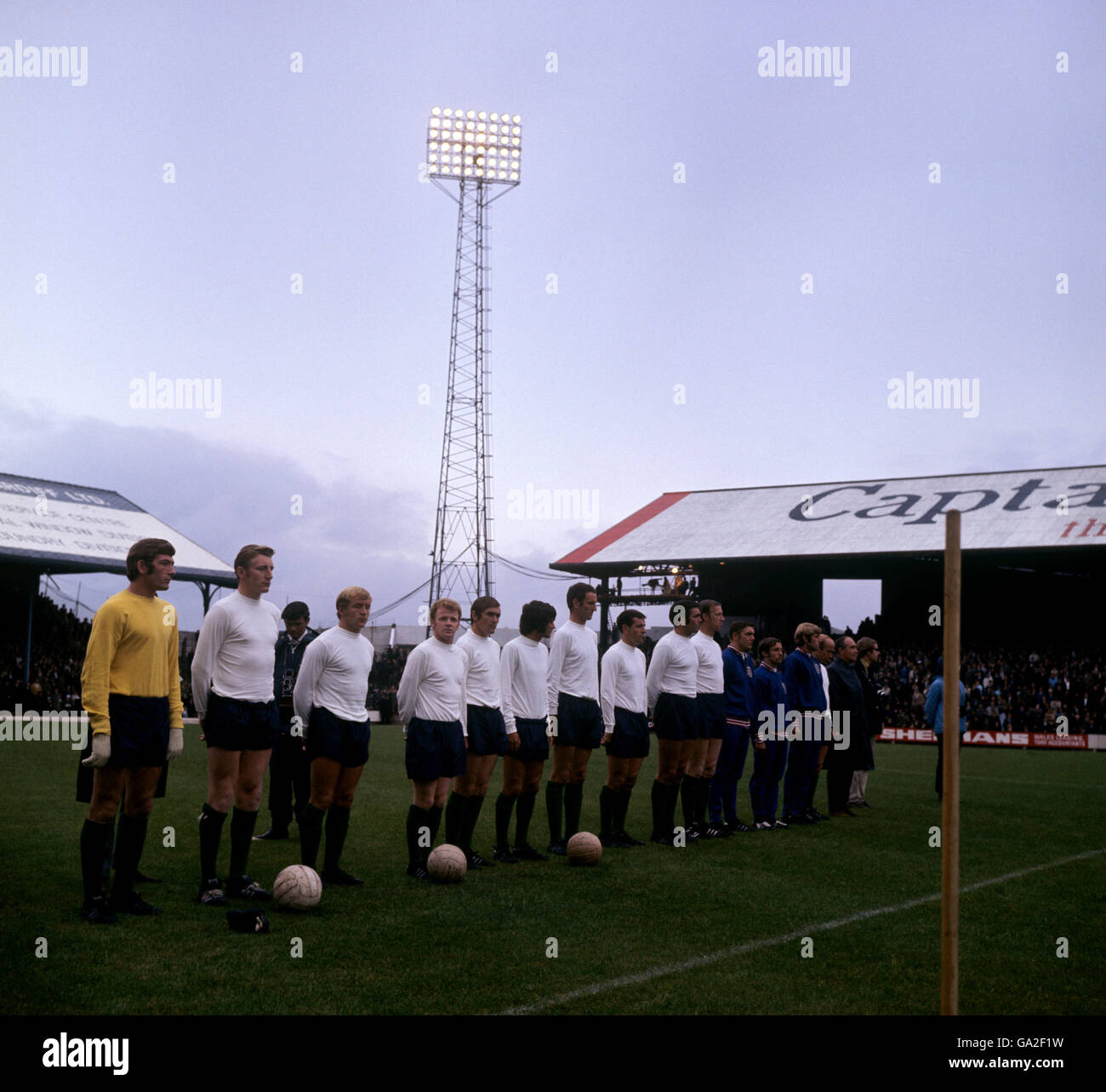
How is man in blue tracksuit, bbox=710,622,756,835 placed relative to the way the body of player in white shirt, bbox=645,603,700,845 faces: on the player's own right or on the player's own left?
on the player's own left

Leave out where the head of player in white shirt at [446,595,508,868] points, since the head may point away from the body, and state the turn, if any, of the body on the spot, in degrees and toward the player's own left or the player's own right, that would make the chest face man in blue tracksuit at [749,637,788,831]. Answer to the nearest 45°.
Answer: approximately 90° to the player's own left

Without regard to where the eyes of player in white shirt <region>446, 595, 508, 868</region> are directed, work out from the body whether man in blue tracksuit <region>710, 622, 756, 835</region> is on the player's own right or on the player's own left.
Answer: on the player's own left

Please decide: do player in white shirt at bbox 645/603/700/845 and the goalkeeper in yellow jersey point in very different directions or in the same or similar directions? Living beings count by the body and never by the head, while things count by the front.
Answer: same or similar directions

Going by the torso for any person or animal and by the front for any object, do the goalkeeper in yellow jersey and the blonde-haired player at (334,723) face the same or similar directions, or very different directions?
same or similar directions

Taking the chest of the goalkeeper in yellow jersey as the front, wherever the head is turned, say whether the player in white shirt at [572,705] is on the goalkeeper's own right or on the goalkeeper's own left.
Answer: on the goalkeeper's own left

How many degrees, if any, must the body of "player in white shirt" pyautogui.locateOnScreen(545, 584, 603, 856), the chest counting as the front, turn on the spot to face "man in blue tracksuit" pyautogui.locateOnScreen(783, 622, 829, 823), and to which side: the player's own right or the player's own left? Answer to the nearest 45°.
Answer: approximately 90° to the player's own left

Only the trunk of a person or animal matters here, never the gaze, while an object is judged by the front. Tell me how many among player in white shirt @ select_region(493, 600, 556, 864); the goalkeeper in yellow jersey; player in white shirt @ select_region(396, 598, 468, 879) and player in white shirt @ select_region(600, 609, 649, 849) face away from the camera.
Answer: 0

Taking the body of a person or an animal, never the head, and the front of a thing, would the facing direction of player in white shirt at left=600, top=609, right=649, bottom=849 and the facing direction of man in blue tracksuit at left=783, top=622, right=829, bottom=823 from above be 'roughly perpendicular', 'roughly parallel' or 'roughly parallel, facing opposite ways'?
roughly parallel

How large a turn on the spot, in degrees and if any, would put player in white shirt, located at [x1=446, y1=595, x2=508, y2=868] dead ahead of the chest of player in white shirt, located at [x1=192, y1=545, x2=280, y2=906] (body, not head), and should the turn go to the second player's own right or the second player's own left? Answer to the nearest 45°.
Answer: approximately 90° to the second player's own left

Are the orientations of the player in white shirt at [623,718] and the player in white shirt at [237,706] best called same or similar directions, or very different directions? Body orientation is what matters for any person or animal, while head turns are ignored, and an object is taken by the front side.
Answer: same or similar directions

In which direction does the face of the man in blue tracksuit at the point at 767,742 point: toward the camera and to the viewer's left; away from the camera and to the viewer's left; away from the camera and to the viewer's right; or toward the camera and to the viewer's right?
toward the camera and to the viewer's right

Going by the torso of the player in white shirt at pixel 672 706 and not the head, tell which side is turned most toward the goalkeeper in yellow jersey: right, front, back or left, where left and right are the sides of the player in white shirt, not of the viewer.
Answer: right

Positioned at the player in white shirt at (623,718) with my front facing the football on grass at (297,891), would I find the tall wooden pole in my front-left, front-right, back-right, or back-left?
front-left

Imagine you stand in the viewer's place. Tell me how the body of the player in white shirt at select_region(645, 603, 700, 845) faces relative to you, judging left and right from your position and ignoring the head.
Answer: facing the viewer and to the right of the viewer

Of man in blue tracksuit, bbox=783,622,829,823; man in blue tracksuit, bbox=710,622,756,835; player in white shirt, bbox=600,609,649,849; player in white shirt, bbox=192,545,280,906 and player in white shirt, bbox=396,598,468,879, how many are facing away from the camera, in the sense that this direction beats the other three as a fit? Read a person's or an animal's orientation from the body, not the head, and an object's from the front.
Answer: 0

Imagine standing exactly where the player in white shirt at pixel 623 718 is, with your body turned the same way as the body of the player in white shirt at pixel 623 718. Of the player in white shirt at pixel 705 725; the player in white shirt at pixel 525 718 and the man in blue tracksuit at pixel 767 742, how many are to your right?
1
